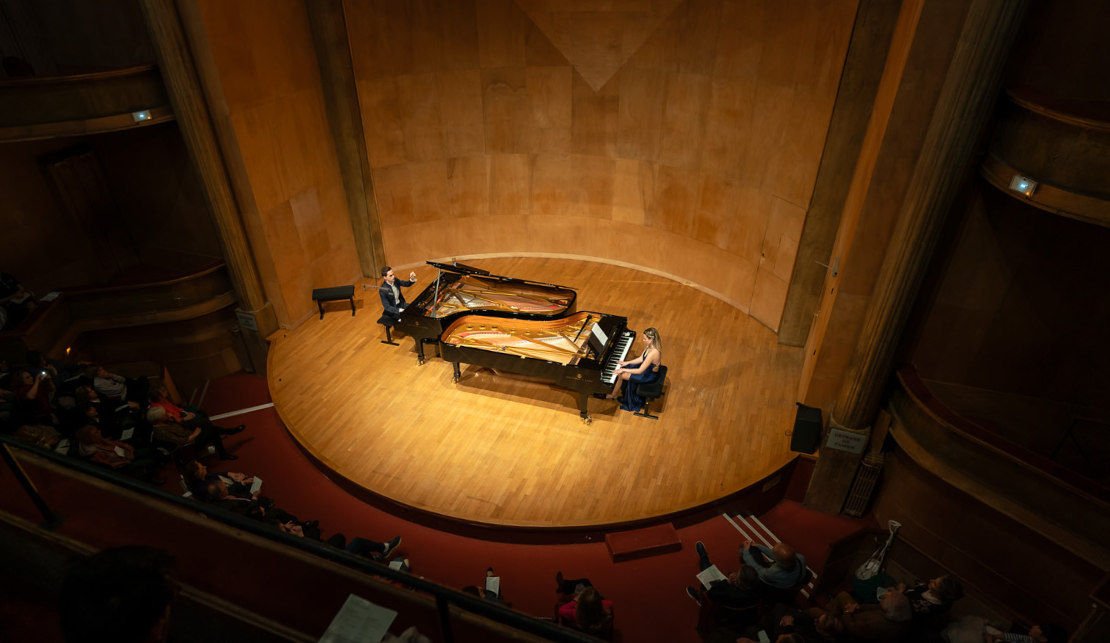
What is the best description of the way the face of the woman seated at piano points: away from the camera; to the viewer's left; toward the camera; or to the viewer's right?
to the viewer's left

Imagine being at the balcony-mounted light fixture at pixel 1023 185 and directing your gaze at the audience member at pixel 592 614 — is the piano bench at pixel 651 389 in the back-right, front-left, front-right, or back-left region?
front-right

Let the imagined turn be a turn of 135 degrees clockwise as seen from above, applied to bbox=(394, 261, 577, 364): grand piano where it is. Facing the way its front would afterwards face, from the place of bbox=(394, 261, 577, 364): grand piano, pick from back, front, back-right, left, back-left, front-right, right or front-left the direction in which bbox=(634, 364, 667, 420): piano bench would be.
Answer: right

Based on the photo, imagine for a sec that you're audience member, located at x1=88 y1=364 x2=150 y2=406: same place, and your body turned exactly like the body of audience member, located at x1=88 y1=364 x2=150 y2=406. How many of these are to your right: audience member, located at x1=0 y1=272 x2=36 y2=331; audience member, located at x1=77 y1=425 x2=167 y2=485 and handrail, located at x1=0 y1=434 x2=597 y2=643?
2

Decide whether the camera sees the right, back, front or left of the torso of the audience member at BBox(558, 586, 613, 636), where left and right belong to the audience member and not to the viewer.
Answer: back

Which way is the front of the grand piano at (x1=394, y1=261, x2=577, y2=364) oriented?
to the viewer's left

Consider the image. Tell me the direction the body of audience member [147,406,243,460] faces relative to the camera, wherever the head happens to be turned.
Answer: to the viewer's right

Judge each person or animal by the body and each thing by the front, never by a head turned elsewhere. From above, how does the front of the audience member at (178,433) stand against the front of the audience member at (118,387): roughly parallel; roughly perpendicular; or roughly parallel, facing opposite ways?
roughly parallel

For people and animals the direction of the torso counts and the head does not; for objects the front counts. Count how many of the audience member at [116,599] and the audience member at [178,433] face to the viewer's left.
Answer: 0

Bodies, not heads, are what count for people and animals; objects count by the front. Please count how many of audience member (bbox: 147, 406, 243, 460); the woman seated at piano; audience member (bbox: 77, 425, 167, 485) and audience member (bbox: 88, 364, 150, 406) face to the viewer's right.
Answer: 3

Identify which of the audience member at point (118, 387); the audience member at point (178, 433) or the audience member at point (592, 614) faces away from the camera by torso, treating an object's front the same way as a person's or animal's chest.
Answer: the audience member at point (592, 614)

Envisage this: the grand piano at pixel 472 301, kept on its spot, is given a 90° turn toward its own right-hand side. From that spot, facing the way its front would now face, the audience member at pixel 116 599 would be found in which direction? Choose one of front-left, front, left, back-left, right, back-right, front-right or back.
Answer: back

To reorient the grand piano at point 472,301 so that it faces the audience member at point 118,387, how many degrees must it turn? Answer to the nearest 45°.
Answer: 0° — it already faces them

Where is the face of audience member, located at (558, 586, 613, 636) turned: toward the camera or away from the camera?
away from the camera

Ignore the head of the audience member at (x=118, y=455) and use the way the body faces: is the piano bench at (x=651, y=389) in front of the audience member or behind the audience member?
in front

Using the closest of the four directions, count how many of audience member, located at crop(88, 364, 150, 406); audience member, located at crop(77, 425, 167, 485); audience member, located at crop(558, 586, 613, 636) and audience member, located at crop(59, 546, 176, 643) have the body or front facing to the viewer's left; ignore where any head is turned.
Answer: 0

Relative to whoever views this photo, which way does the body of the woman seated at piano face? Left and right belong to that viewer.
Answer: facing to the left of the viewer

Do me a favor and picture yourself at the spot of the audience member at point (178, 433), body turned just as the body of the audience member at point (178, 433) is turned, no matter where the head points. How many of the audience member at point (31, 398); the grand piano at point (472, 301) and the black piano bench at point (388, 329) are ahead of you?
2
